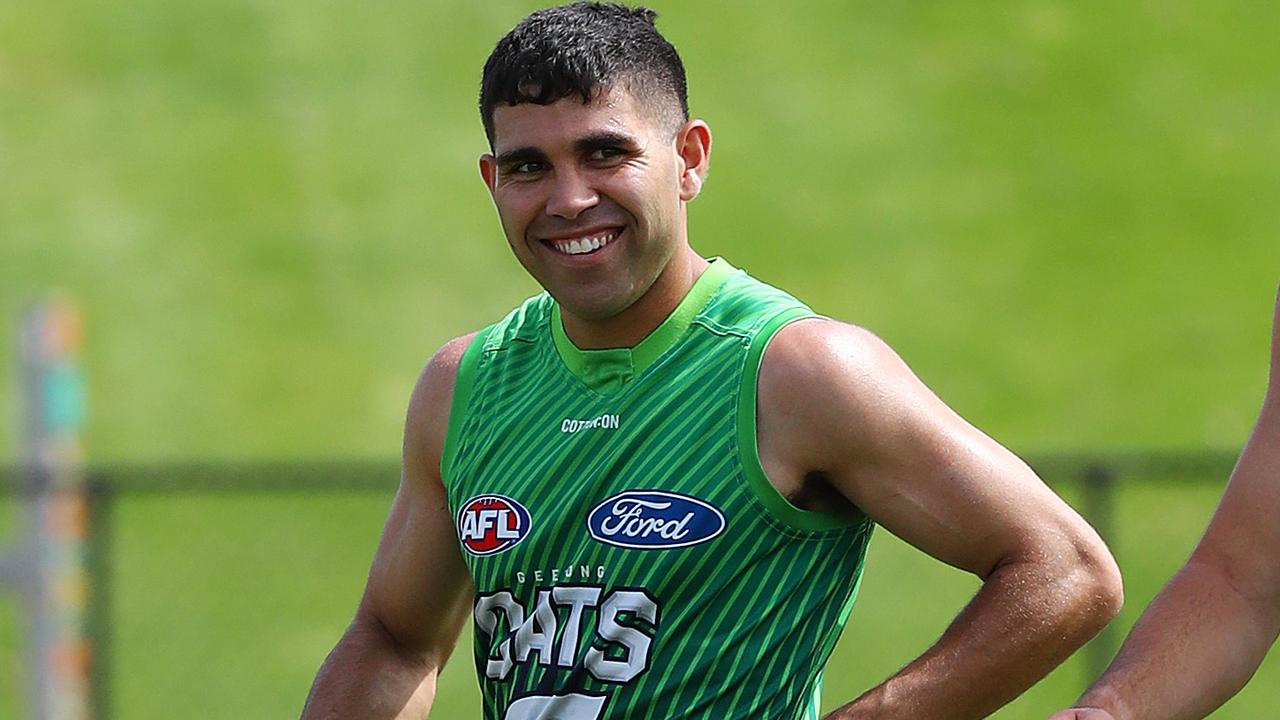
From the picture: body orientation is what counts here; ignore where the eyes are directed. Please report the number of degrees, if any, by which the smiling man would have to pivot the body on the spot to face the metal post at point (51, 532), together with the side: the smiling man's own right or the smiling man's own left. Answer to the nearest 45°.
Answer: approximately 90° to the smiling man's own right

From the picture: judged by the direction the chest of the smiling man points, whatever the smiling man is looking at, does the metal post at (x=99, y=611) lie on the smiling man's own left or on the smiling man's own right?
on the smiling man's own right

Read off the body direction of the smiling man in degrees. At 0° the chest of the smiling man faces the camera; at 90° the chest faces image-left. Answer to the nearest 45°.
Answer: approximately 45°
